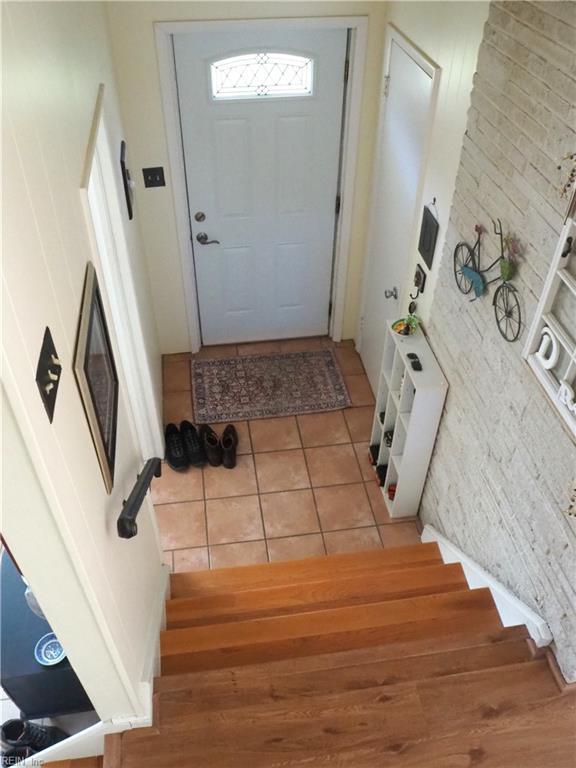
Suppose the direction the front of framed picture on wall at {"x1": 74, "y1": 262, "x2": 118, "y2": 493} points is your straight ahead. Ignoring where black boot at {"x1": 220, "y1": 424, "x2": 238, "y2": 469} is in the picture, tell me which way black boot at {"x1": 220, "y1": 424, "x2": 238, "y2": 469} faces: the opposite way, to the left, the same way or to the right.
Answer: to the right

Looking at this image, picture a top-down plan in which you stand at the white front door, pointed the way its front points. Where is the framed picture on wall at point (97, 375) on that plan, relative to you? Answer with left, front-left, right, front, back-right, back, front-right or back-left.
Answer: front

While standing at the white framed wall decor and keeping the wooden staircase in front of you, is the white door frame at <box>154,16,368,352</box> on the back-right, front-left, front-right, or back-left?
back-right

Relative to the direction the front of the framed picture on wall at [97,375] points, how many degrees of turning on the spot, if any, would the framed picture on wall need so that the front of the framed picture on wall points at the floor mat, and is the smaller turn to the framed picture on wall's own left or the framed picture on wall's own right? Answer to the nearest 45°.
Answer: approximately 45° to the framed picture on wall's own left

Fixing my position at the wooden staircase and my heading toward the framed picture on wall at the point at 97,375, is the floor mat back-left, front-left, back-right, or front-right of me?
front-right

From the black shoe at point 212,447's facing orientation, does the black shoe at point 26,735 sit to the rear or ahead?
ahead

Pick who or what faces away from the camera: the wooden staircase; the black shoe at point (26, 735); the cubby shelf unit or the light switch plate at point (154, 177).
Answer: the wooden staircase

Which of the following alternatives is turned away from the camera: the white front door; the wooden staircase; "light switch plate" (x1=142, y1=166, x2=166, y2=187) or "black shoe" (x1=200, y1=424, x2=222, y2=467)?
the wooden staircase

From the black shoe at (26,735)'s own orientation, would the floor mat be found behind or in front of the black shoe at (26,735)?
in front

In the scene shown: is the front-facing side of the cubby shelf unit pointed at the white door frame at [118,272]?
yes

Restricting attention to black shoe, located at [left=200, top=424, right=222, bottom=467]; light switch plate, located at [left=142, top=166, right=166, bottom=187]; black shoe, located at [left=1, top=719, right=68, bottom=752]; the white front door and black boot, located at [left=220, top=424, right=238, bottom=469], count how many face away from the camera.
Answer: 0

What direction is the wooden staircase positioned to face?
away from the camera

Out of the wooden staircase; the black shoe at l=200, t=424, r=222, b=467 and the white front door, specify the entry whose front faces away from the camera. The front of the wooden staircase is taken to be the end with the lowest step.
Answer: the wooden staircase

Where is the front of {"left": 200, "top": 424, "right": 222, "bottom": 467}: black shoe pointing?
toward the camera

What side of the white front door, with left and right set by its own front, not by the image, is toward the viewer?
front

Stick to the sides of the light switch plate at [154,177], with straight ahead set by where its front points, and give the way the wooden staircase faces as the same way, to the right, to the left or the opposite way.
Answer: the opposite way
